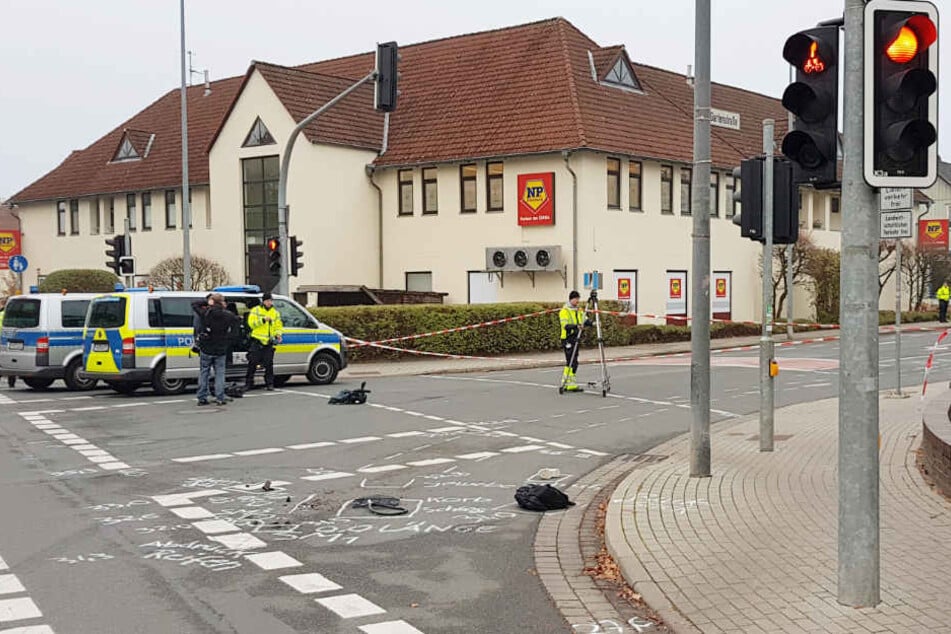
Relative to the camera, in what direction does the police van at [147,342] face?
facing away from the viewer and to the right of the viewer

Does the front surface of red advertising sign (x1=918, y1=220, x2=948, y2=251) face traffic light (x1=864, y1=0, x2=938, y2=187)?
yes

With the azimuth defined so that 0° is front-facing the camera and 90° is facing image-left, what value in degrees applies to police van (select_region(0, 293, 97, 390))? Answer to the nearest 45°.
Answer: approximately 225°

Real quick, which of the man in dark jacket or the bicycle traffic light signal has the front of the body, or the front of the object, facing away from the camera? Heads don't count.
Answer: the man in dark jacket

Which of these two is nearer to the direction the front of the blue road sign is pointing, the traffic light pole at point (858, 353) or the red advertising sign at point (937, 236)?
the traffic light pole

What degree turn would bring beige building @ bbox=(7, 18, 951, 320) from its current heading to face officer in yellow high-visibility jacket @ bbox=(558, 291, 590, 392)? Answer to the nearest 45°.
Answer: approximately 45° to its left

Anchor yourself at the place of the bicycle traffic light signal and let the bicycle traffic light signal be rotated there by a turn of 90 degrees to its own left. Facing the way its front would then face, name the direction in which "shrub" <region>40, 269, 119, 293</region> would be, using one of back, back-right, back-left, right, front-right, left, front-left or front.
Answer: back

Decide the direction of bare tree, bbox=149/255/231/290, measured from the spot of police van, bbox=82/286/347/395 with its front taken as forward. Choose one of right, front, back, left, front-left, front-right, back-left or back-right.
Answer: front-left

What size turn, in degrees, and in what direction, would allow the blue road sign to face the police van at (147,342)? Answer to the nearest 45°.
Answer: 0° — it already faces it

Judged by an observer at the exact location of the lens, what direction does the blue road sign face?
facing the viewer

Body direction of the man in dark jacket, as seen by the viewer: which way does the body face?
away from the camera

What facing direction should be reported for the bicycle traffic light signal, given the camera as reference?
facing the viewer and to the left of the viewer

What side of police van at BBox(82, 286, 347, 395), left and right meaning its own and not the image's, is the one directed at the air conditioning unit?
front
